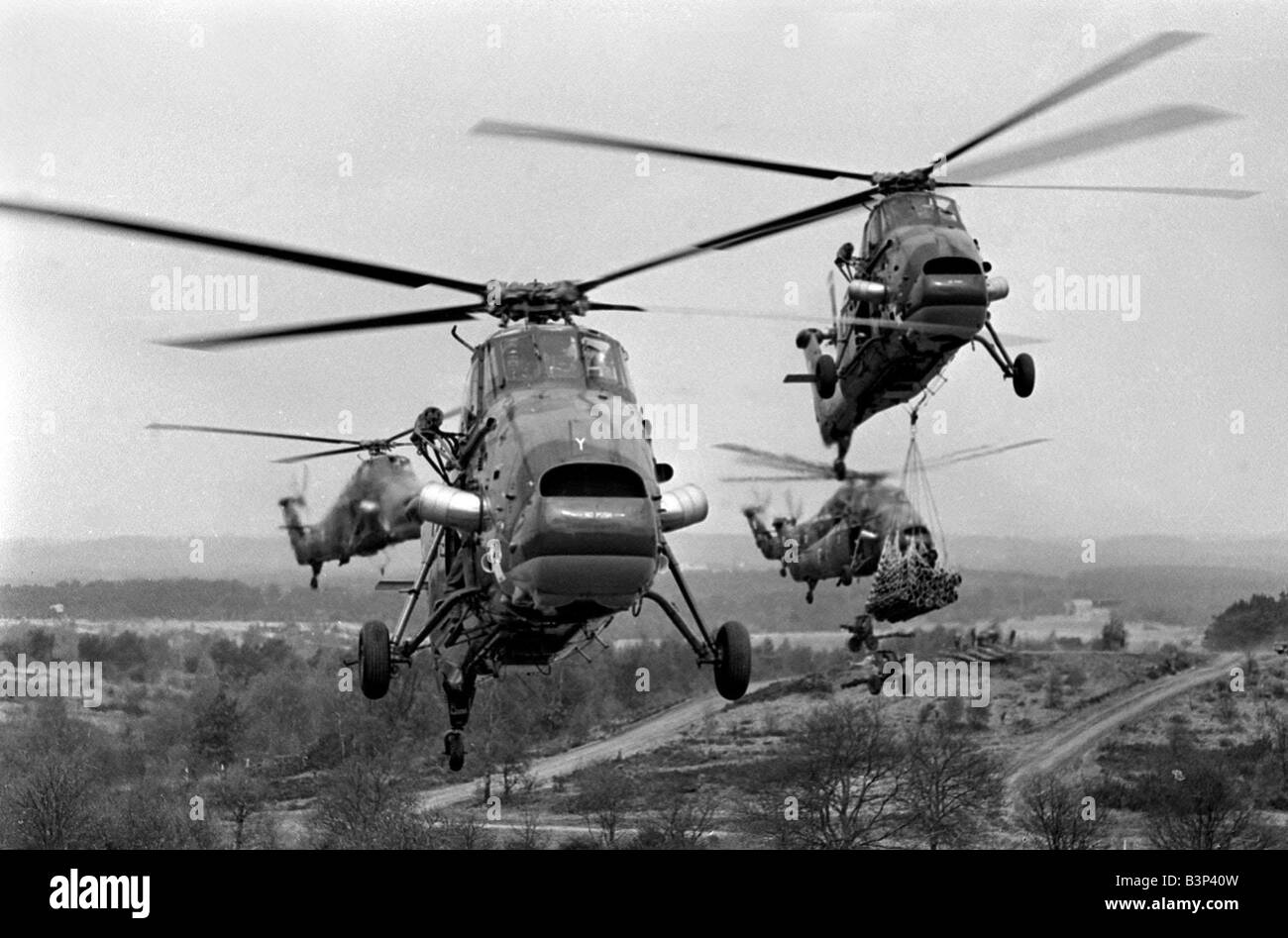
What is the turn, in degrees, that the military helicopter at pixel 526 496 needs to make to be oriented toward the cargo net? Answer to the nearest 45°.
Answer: approximately 135° to its left

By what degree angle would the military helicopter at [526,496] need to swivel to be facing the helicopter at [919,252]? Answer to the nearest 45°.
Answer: approximately 135° to its left

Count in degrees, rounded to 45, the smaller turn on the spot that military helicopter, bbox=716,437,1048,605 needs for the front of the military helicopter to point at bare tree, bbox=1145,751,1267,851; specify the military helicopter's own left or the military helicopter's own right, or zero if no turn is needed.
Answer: approximately 45° to the military helicopter's own right

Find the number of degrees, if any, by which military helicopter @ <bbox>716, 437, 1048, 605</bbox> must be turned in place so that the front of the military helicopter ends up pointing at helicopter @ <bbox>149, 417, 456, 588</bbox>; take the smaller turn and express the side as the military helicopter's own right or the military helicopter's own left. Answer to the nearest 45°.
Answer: approximately 135° to the military helicopter's own right

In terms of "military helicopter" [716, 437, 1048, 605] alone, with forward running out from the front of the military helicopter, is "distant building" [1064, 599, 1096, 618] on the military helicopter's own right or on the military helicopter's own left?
on the military helicopter's own left

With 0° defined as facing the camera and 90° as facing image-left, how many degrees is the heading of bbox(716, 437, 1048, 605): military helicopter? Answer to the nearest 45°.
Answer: approximately 315°

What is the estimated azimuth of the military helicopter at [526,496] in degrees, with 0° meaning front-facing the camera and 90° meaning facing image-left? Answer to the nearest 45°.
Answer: approximately 0°
